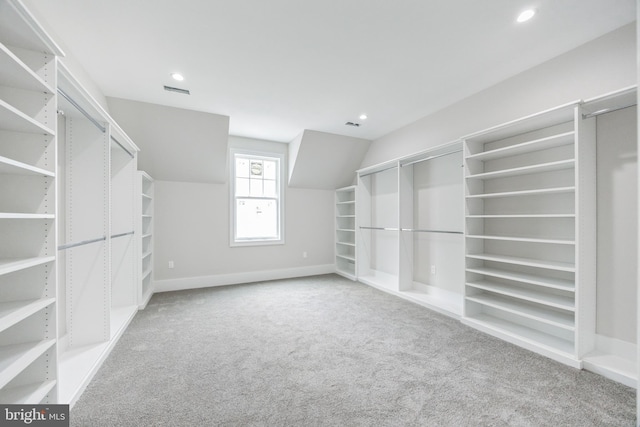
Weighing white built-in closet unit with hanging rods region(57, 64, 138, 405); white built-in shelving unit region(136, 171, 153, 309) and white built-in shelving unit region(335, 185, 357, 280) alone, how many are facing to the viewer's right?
2

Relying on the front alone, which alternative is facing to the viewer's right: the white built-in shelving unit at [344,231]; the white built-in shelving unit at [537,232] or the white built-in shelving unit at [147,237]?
the white built-in shelving unit at [147,237]

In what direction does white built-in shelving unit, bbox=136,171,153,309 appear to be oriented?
to the viewer's right

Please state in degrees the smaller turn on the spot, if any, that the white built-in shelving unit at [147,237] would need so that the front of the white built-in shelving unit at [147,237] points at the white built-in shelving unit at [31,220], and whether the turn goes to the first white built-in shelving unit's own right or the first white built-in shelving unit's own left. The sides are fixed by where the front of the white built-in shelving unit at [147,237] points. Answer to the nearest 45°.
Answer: approximately 90° to the first white built-in shelving unit's own right

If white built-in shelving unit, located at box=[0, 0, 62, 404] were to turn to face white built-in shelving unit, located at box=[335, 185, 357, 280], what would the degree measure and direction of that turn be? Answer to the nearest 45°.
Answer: approximately 45° to its left

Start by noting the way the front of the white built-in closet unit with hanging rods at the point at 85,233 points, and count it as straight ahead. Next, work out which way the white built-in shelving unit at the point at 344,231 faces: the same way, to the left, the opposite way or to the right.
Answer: the opposite way

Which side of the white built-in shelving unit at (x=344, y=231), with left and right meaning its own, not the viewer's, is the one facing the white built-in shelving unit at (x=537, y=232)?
left

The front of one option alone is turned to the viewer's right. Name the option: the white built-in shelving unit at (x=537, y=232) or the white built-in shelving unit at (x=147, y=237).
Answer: the white built-in shelving unit at (x=147, y=237)

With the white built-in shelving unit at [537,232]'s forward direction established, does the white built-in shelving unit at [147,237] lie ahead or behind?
ahead

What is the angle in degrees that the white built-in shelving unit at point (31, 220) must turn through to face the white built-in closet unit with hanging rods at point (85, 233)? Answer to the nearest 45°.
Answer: approximately 135° to its left

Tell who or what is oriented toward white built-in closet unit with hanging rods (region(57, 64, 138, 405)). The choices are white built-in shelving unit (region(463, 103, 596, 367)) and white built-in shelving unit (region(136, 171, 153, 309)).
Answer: white built-in shelving unit (region(463, 103, 596, 367))

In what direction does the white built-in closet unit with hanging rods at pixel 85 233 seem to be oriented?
to the viewer's right

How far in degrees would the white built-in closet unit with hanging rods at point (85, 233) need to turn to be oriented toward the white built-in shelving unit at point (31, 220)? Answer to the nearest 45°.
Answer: approximately 90° to its right
